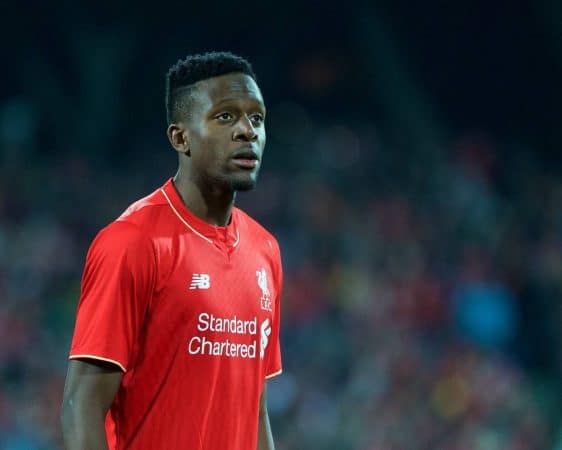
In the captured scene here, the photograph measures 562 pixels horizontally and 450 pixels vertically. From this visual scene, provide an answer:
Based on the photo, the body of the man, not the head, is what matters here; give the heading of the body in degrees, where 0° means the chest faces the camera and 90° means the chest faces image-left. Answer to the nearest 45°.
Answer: approximately 315°

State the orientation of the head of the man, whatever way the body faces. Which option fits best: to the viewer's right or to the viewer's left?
to the viewer's right
